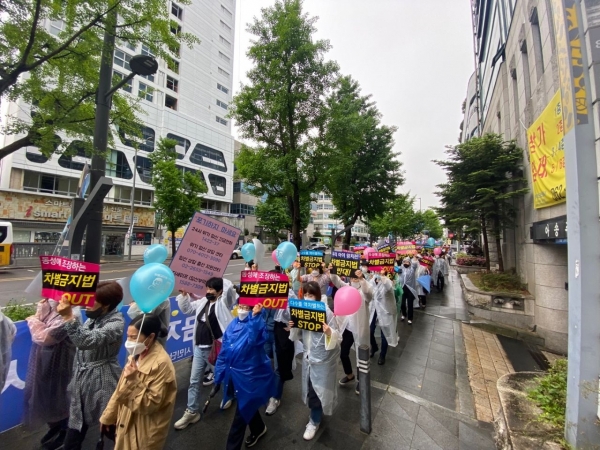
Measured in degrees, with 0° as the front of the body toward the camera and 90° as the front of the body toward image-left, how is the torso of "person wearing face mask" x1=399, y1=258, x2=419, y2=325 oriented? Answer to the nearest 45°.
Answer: approximately 0°

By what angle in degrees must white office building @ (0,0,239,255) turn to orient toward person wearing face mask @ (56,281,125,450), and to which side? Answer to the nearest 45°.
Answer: approximately 45° to its right

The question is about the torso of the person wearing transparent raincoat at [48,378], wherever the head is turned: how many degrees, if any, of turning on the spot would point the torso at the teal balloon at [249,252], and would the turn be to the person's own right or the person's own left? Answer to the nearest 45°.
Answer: approximately 180°

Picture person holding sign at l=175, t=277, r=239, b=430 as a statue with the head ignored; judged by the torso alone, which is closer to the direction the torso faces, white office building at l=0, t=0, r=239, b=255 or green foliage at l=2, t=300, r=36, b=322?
the green foliage

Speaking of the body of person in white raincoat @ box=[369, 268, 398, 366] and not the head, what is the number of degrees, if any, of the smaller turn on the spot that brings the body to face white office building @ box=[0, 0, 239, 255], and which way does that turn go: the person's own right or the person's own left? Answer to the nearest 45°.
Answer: approximately 90° to the person's own right

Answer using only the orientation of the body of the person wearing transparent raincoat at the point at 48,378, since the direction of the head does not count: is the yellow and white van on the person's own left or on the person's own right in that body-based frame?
on the person's own right
